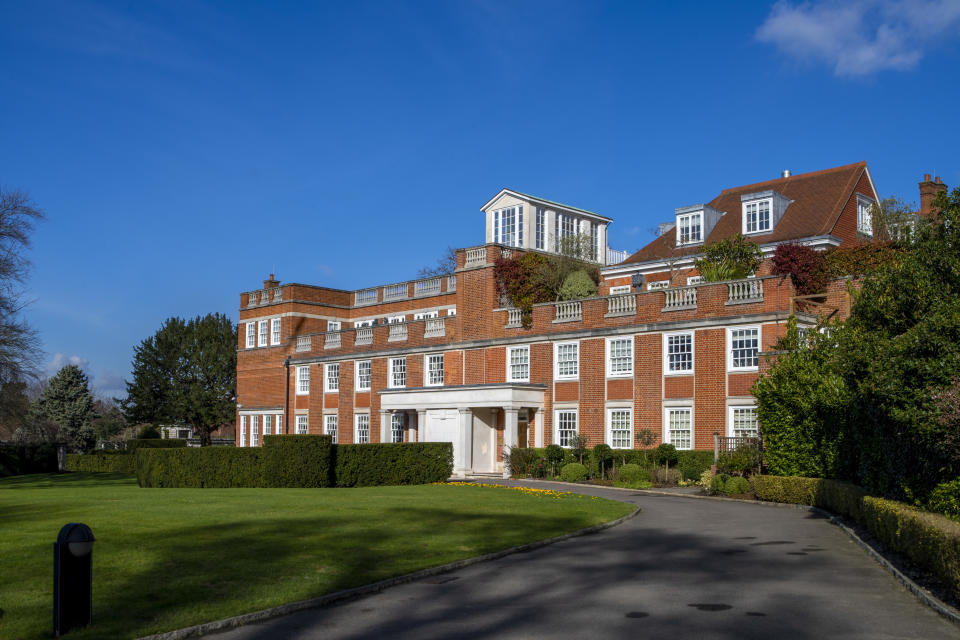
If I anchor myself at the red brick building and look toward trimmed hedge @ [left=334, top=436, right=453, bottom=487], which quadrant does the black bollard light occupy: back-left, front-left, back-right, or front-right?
front-left

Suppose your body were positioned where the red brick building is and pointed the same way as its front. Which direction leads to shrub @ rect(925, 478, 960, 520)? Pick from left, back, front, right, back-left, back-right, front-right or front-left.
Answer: front-left

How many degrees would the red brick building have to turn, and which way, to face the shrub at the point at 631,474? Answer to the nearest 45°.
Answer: approximately 45° to its left

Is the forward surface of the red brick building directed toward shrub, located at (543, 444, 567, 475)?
yes

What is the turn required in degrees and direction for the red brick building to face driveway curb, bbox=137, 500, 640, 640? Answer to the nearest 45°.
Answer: approximately 45° to its left

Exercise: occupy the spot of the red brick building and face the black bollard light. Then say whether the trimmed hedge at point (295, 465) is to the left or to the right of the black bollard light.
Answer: right

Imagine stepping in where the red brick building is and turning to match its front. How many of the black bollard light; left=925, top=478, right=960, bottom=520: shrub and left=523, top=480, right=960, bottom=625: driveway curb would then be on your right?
0
